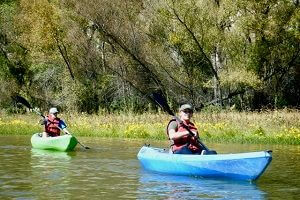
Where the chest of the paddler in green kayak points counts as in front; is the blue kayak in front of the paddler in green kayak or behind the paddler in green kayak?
in front

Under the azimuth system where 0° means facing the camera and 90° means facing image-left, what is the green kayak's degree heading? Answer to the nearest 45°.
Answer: approximately 315°

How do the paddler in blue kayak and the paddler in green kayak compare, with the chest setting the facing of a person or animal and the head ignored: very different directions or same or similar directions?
same or similar directions

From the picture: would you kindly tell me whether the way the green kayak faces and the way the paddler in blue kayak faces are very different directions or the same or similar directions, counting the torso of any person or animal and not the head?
same or similar directions

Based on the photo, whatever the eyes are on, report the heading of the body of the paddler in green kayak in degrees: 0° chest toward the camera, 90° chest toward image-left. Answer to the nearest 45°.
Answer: approximately 315°

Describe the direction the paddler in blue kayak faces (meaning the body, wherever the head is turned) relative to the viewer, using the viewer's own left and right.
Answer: facing the viewer and to the right of the viewer

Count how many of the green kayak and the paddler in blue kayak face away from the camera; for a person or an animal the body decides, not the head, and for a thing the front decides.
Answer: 0

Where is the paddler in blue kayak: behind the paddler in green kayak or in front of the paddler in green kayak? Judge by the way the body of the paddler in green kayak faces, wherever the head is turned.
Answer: in front
